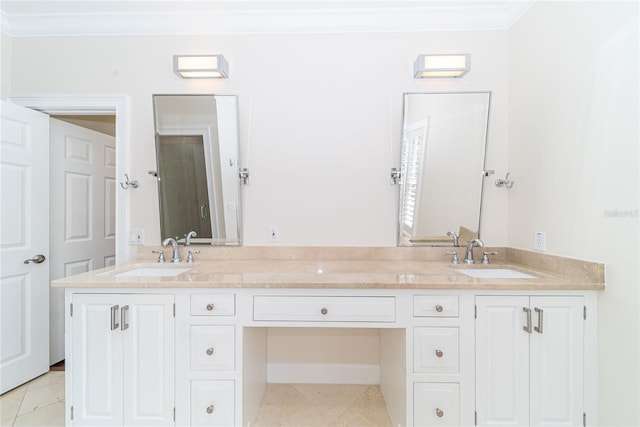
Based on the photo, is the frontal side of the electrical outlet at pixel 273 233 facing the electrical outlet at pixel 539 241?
no

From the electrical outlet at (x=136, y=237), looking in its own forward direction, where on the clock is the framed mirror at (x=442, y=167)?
The framed mirror is roughly at 10 o'clock from the electrical outlet.

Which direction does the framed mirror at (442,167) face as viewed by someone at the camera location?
facing the viewer

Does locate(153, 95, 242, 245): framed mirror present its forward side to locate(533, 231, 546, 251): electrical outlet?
no

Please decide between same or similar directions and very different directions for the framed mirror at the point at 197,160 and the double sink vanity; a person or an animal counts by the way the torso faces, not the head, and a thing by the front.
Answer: same or similar directions

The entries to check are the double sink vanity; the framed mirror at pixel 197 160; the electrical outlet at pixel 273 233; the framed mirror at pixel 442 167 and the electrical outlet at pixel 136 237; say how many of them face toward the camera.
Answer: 5

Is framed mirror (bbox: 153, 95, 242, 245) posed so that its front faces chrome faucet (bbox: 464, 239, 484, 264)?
no

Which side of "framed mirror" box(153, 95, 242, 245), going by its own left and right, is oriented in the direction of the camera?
front

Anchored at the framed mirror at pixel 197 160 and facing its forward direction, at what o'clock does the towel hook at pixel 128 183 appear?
The towel hook is roughly at 4 o'clock from the framed mirror.

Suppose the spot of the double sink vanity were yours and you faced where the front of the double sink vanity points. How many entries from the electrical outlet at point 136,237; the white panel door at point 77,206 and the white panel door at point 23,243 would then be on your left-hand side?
0

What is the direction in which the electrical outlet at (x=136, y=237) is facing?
toward the camera

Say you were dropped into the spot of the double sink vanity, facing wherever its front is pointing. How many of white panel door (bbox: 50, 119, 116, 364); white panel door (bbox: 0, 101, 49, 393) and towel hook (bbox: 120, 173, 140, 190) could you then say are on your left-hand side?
0

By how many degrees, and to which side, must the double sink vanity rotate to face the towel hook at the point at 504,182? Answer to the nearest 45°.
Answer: approximately 135° to its left

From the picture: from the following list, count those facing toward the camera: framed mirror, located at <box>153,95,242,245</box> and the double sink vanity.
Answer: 2

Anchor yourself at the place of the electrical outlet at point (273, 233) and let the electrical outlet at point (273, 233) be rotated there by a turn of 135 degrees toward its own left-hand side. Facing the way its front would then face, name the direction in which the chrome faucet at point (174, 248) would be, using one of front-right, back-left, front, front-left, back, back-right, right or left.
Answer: back-left
